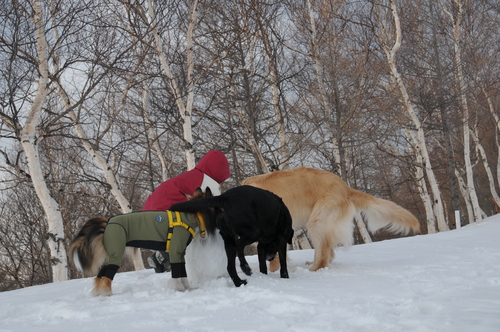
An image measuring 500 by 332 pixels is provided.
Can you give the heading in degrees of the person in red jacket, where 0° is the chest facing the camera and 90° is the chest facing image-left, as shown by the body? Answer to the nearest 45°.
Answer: approximately 270°

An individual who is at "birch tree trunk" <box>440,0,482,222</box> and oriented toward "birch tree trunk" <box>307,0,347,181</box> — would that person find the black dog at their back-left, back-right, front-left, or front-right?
front-left

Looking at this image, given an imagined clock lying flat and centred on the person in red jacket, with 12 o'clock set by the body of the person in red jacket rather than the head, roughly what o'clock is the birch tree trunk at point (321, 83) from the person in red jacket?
The birch tree trunk is roughly at 10 o'clock from the person in red jacket.

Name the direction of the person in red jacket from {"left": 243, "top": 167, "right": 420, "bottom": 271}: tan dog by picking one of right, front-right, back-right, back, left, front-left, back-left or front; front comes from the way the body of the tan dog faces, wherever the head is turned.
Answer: front

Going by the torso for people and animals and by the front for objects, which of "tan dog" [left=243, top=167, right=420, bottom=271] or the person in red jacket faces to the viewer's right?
the person in red jacket

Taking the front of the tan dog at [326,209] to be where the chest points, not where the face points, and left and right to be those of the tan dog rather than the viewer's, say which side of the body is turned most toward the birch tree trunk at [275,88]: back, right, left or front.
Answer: right

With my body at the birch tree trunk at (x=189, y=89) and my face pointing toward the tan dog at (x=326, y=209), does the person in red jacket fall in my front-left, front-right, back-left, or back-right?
front-right

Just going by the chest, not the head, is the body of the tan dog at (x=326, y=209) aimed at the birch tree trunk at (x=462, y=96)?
no

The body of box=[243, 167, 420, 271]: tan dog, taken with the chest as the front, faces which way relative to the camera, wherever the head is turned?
to the viewer's left

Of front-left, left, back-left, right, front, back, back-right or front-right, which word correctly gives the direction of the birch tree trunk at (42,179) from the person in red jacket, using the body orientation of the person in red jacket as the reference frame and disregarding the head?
back-left

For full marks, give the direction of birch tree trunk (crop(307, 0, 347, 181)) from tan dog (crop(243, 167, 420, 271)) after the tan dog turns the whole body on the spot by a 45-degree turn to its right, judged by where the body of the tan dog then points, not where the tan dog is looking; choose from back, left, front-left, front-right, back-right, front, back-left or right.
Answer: front-right
